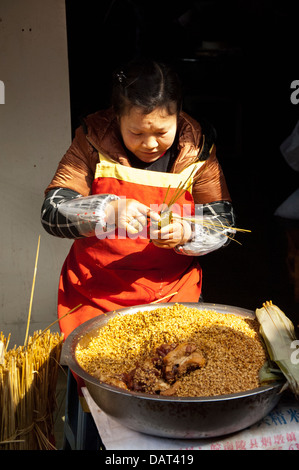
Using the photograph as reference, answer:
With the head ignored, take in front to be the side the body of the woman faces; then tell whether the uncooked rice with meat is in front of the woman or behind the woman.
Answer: in front

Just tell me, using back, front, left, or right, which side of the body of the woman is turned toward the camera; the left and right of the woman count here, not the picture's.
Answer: front

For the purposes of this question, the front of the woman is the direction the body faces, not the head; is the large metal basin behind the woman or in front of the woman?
in front
